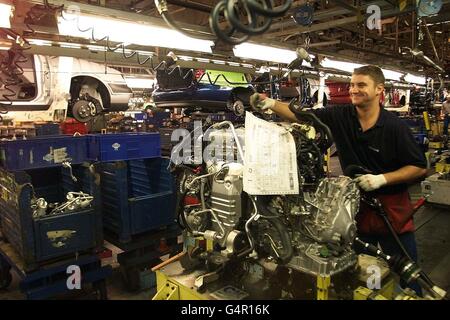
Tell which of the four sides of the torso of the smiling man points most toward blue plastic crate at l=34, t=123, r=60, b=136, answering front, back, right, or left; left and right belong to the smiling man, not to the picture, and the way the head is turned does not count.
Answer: right

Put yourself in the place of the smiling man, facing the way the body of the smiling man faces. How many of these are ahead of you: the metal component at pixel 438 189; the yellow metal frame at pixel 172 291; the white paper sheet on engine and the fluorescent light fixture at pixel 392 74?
2

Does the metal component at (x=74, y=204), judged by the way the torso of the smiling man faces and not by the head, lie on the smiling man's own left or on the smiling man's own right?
on the smiling man's own right

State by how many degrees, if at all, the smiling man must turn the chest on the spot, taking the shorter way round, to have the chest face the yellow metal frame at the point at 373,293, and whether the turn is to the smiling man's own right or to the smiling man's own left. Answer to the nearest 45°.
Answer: approximately 45° to the smiling man's own left

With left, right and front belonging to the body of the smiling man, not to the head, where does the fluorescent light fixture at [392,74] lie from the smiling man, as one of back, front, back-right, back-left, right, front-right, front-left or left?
back-right

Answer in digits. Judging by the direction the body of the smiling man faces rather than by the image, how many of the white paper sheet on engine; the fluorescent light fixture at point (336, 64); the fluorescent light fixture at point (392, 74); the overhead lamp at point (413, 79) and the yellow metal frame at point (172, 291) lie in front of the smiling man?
2

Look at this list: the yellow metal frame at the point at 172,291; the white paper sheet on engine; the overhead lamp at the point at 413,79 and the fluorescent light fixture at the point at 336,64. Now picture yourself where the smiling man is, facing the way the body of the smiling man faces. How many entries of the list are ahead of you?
2

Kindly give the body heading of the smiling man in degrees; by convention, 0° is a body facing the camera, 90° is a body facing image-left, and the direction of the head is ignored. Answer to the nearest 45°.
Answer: approximately 45°
